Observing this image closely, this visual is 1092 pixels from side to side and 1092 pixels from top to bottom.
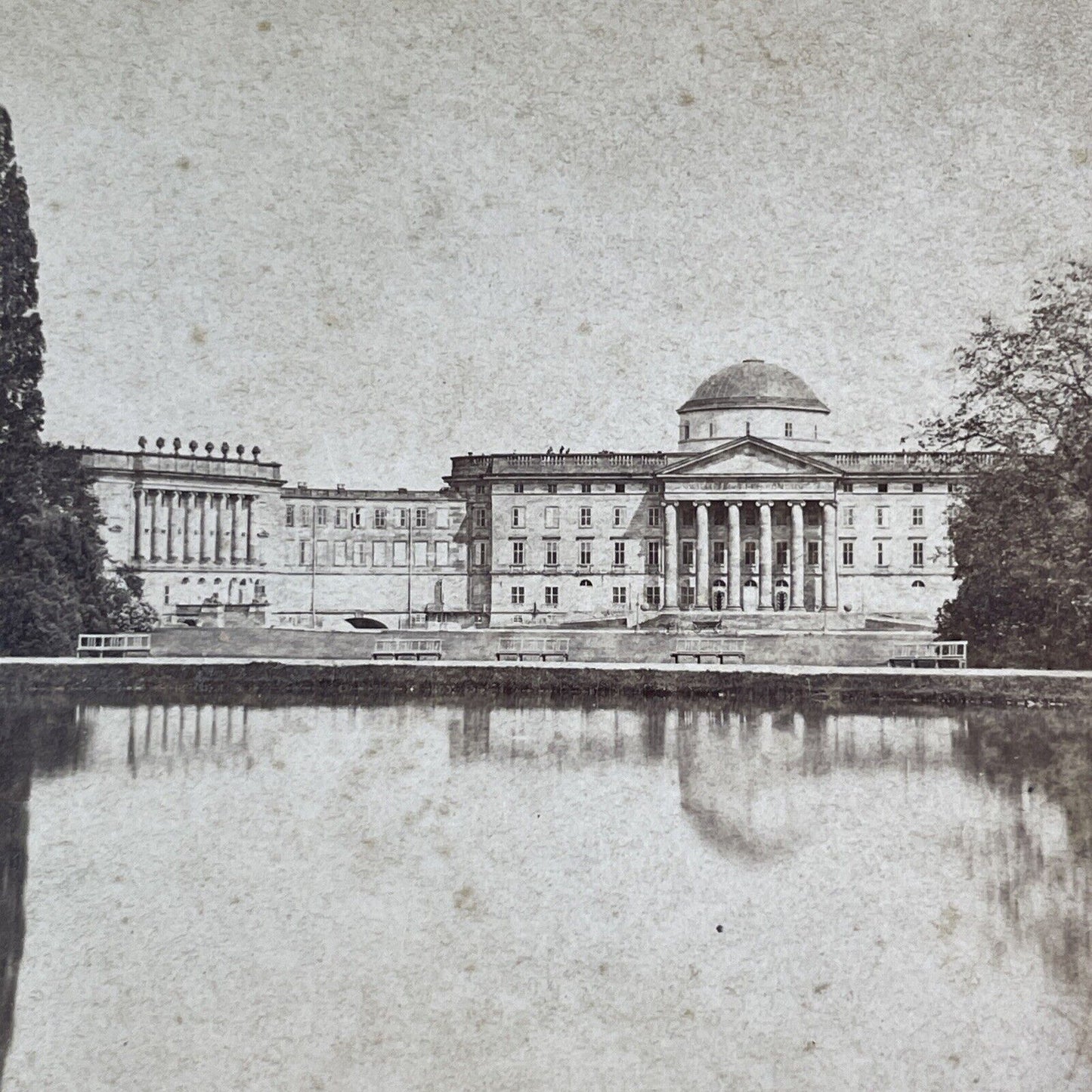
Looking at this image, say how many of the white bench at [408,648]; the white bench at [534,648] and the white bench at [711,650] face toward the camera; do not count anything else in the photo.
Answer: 3

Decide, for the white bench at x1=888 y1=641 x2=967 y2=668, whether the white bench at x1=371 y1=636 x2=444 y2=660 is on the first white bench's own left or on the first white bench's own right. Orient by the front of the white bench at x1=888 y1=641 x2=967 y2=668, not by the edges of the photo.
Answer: on the first white bench's own right

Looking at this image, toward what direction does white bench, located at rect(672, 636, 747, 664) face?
toward the camera

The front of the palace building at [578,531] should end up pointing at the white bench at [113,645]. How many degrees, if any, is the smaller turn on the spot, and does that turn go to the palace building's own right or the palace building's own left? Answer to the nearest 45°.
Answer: approximately 45° to the palace building's own right

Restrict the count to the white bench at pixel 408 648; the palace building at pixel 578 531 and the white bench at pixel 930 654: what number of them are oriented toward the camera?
3

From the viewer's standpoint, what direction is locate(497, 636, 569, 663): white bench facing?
toward the camera

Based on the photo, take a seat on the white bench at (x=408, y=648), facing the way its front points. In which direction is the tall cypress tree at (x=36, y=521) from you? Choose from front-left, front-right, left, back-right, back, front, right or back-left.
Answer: front-right

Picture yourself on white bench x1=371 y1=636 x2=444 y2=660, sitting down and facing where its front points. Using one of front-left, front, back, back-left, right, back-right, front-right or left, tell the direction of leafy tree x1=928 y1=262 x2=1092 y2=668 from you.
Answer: front-left

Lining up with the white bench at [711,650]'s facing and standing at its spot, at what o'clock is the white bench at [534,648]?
the white bench at [534,648] is roughly at 3 o'clock from the white bench at [711,650].

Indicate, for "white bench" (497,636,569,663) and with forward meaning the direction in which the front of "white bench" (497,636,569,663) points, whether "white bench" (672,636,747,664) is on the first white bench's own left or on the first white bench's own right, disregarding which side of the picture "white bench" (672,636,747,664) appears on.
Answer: on the first white bench's own left

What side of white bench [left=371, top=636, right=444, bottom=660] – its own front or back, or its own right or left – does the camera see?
front

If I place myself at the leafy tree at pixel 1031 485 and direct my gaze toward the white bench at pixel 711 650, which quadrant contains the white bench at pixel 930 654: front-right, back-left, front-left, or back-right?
front-left

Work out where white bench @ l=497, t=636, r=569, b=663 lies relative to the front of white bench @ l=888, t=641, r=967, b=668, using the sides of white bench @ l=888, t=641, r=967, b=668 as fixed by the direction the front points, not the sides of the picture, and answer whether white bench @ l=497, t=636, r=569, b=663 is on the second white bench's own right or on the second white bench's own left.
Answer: on the second white bench's own right

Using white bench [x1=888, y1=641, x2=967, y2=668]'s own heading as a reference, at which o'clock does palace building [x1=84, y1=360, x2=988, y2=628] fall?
The palace building is roughly at 4 o'clock from the white bench.
